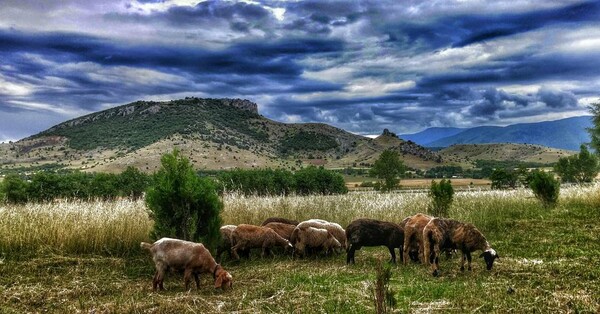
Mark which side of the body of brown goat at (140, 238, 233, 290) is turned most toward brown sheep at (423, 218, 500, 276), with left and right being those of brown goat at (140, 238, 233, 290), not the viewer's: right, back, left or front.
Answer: front

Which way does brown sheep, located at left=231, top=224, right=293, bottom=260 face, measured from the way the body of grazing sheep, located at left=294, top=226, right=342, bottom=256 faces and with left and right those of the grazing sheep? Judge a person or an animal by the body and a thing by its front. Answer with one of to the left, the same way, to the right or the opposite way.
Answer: the same way

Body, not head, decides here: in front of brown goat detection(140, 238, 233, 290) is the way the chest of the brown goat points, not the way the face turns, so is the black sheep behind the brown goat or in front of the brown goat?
in front

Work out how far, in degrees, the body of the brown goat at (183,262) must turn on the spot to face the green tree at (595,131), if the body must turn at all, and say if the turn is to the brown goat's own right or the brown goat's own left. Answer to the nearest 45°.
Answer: approximately 45° to the brown goat's own left

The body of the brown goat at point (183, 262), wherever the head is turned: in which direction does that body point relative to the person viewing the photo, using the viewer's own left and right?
facing to the right of the viewer

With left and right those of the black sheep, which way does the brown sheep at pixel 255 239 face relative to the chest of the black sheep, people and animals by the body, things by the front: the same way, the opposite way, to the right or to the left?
the same way
